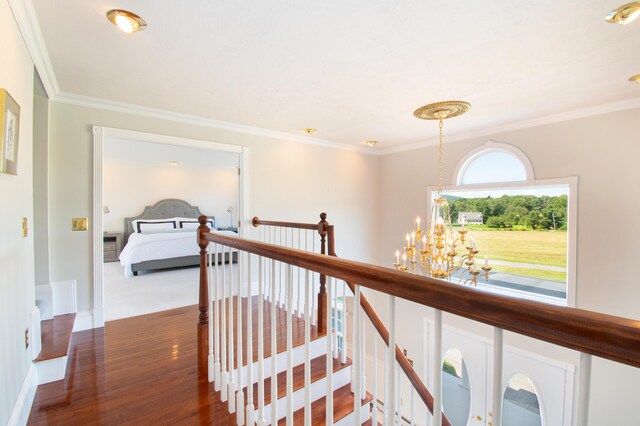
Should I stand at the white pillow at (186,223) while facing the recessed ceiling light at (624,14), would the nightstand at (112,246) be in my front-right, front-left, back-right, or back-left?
back-right

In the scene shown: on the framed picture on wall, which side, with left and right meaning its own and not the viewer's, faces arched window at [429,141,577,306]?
front

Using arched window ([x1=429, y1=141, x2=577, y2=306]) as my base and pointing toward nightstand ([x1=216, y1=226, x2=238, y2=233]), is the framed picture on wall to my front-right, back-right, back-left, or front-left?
front-left

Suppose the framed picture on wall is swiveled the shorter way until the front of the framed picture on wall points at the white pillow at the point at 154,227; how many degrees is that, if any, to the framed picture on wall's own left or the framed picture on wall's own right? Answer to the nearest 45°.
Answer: approximately 45° to the framed picture on wall's own left

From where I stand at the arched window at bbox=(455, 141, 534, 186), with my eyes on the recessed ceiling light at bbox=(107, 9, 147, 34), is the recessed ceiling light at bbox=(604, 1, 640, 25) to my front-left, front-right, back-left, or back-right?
front-left

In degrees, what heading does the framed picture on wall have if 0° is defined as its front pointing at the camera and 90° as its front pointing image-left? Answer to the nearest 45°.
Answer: approximately 270°

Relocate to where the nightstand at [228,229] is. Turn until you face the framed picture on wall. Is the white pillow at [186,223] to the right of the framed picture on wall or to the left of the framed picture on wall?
right

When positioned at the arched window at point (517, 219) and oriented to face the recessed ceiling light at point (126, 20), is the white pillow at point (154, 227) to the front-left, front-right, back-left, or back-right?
front-right

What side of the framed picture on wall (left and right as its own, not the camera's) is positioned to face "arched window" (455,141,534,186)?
front

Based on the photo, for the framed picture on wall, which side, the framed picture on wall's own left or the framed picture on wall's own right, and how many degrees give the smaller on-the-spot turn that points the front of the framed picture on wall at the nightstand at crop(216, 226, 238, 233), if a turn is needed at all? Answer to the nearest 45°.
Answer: approximately 45° to the framed picture on wall's own left

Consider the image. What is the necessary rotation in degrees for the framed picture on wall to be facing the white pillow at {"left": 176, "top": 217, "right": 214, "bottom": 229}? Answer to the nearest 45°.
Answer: approximately 45° to its left

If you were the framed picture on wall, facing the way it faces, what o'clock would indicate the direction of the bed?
The bed is roughly at 10 o'clock from the framed picture on wall.
